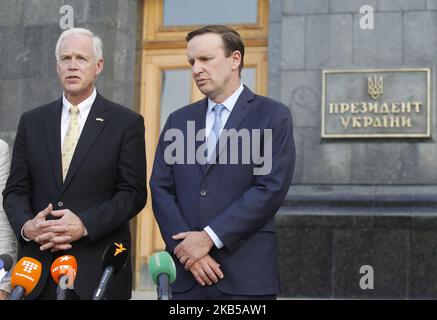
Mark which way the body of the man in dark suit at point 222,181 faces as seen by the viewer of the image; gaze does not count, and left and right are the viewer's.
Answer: facing the viewer and to the left of the viewer

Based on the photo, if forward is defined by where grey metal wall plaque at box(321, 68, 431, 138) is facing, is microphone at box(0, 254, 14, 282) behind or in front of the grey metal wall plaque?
in front

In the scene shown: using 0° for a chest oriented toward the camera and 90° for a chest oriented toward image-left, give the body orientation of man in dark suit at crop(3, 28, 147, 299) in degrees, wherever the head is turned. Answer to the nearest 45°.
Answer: approximately 45°

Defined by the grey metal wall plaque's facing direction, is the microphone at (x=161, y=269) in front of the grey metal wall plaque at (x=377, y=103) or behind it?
in front

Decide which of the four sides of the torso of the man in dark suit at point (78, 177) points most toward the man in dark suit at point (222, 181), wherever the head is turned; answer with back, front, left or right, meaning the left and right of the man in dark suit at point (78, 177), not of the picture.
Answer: left

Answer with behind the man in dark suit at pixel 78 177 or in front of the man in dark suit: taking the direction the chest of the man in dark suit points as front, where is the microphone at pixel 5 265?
in front

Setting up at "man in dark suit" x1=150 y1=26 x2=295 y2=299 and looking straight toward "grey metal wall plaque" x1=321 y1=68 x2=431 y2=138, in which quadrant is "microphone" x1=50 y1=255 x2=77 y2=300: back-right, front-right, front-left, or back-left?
back-left

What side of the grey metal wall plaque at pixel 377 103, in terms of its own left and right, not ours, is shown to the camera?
front
